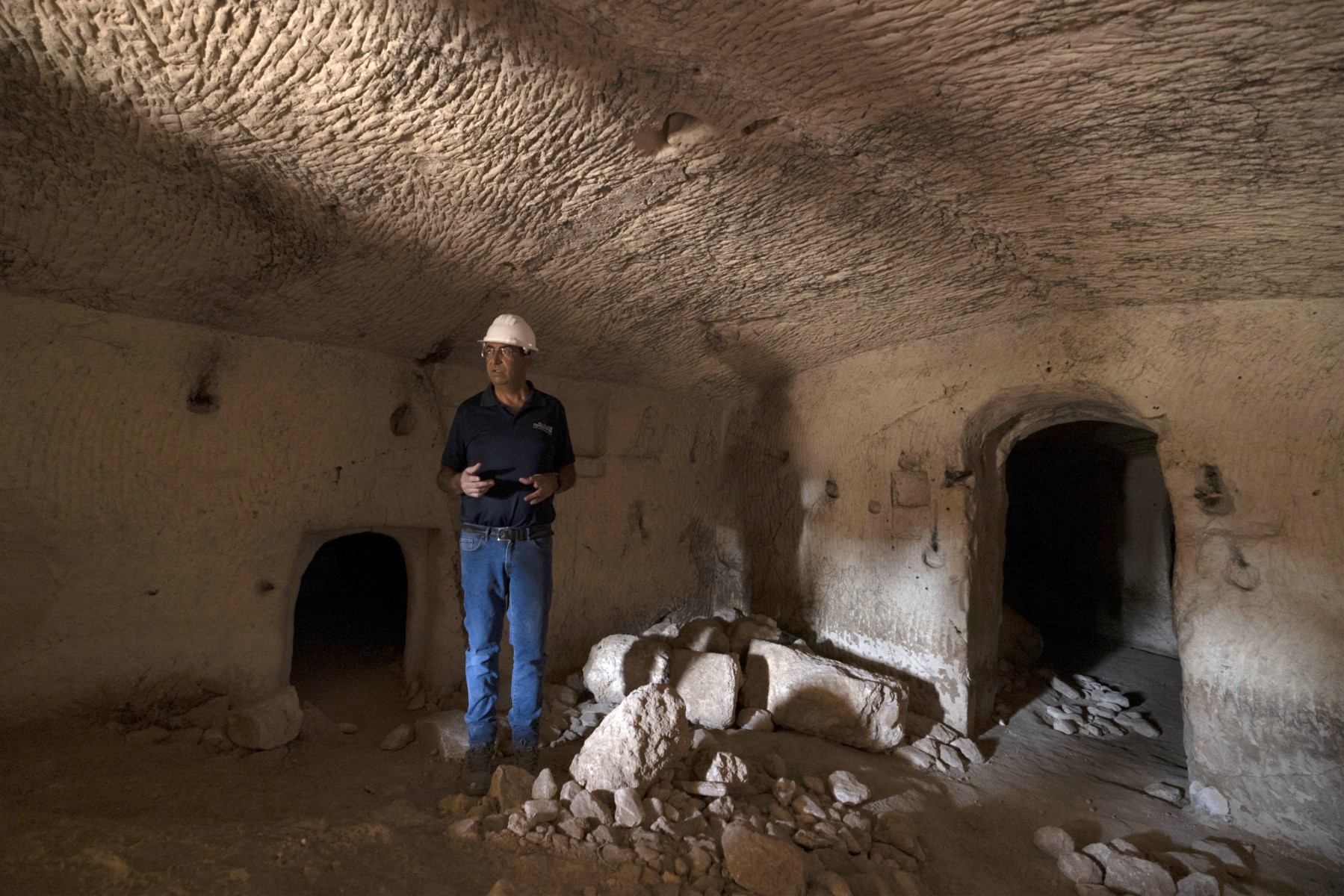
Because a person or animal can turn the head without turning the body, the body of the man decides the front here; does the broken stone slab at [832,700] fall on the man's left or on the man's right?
on the man's left

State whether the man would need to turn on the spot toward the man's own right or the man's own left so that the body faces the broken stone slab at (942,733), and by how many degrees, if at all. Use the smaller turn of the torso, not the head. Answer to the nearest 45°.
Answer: approximately 90° to the man's own left

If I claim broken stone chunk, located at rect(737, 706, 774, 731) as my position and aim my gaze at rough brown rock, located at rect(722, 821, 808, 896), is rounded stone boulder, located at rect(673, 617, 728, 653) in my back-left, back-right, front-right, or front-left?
back-right

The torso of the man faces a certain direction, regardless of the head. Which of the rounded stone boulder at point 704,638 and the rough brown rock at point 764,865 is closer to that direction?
the rough brown rock

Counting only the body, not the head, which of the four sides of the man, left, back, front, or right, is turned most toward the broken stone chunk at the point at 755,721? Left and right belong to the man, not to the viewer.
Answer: left

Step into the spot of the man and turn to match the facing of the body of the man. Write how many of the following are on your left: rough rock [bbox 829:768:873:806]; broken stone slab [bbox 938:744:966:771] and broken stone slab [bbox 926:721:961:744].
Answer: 3

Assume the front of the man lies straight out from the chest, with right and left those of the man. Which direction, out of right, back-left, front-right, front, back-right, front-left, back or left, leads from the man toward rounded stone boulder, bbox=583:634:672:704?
back-left

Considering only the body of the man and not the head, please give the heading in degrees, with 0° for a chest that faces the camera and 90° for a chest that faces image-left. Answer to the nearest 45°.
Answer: approximately 0°

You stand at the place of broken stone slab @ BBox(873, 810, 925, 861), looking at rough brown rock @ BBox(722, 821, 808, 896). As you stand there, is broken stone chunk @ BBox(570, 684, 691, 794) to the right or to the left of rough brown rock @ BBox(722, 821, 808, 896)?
right

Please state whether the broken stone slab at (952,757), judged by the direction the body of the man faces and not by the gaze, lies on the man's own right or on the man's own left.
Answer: on the man's own left
